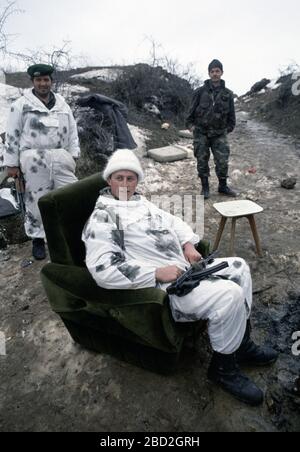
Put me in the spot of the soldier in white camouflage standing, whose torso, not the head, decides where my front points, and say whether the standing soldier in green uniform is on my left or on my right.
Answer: on my left

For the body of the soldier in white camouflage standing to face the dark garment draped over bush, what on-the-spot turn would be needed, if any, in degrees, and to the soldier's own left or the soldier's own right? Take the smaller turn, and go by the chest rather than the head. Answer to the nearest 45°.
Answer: approximately 135° to the soldier's own left

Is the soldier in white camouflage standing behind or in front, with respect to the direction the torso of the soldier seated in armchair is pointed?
behind

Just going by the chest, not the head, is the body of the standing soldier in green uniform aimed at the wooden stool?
yes

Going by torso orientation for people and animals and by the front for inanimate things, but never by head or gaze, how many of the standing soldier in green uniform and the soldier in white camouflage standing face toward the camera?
2

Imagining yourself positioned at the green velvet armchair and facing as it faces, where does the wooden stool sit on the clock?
The wooden stool is roughly at 9 o'clock from the green velvet armchair.

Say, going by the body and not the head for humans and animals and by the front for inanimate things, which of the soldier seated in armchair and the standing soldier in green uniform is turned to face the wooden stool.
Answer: the standing soldier in green uniform

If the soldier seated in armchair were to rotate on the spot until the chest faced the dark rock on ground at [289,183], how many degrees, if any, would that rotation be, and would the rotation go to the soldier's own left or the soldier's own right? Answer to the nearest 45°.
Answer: approximately 90° to the soldier's own left

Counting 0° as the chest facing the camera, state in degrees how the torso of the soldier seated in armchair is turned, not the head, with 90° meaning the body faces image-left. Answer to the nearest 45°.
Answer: approximately 315°
